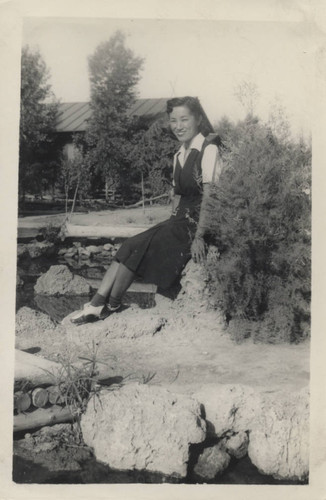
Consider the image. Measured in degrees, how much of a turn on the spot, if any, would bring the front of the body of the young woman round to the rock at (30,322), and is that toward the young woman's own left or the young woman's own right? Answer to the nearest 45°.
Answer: approximately 45° to the young woman's own right

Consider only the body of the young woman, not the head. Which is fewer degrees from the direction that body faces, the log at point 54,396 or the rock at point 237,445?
the log

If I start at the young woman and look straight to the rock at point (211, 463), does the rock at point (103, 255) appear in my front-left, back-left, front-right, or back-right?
back-right

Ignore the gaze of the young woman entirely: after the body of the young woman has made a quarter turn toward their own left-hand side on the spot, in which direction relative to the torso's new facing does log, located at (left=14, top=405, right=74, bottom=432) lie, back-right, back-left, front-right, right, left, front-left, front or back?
right

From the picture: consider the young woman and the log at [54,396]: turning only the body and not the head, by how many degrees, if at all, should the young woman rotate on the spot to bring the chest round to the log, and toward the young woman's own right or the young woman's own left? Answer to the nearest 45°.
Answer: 0° — they already face it

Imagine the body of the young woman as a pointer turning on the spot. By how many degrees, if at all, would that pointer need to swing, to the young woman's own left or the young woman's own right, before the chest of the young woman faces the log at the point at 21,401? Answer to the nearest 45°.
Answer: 0° — they already face it

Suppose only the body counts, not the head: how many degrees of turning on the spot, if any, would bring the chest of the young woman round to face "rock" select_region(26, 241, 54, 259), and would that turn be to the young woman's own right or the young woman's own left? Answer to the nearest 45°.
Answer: approximately 45° to the young woman's own right

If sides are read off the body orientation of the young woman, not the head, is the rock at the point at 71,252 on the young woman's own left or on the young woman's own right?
on the young woman's own right

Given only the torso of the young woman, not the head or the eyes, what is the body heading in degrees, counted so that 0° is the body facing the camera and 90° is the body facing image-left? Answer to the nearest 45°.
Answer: approximately 45°

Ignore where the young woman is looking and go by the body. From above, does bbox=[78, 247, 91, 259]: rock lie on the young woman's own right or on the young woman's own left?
on the young woman's own right
